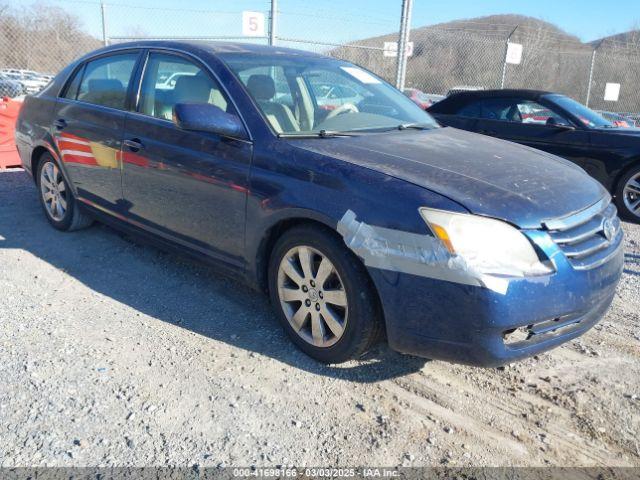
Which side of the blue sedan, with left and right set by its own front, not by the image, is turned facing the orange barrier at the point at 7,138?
back

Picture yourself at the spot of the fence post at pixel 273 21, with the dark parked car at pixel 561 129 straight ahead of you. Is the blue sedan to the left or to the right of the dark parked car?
right

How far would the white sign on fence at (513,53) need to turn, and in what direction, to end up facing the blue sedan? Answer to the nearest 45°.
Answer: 0° — it already faces it

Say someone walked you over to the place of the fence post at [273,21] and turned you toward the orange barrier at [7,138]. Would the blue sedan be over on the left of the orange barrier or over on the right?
left

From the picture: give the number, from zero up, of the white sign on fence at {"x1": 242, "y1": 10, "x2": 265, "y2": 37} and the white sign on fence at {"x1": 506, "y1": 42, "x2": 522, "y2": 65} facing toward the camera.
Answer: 2

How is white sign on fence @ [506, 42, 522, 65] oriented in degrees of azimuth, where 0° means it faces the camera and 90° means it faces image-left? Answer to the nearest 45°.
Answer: approximately 0°

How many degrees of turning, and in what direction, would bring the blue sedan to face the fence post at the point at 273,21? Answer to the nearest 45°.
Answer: approximately 135° to its left
